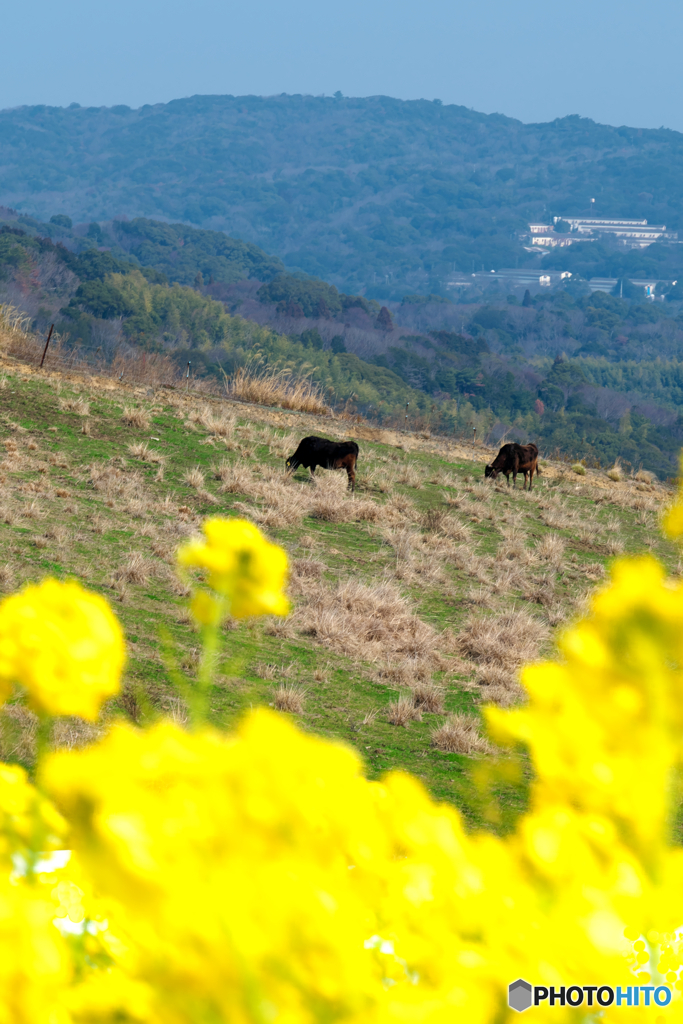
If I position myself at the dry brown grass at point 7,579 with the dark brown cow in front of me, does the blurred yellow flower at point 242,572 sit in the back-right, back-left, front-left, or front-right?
back-right

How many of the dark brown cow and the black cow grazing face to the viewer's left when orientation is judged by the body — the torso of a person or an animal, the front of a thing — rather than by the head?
2

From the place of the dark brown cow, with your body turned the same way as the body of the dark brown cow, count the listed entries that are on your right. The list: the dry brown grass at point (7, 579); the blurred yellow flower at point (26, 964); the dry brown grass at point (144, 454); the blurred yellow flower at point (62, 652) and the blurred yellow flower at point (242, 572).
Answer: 0

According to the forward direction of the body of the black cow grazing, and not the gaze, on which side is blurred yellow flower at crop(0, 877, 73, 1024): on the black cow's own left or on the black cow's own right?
on the black cow's own left

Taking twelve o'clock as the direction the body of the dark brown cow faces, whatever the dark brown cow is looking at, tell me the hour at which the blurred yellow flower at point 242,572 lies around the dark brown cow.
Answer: The blurred yellow flower is roughly at 9 o'clock from the dark brown cow.

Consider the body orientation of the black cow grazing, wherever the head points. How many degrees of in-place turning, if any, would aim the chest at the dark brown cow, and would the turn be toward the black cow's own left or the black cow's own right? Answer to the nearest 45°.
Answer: approximately 135° to the black cow's own right

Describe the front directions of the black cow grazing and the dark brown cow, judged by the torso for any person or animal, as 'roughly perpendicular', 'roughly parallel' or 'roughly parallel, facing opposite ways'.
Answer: roughly parallel

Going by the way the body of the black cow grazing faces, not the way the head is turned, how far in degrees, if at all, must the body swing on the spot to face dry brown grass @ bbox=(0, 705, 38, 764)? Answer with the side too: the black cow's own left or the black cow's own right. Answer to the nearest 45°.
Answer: approximately 90° to the black cow's own left

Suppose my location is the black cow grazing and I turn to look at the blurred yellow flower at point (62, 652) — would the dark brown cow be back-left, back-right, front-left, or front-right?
back-left

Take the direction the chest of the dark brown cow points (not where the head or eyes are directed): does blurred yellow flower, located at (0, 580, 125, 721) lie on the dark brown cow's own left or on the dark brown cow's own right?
on the dark brown cow's own left

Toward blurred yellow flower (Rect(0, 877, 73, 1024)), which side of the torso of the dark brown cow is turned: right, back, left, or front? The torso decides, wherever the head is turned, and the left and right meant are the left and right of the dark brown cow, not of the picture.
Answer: left

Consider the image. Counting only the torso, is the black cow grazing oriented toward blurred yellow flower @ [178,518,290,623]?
no

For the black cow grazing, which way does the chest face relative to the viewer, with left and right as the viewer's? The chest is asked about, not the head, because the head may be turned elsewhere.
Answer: facing to the left of the viewer

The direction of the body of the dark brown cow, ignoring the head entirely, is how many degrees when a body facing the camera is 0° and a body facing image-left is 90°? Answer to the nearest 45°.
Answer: approximately 90°
